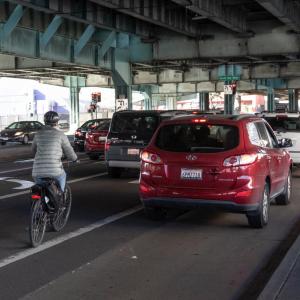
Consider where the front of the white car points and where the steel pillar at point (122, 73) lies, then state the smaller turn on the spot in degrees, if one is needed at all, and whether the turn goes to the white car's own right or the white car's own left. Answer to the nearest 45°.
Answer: approximately 45° to the white car's own left

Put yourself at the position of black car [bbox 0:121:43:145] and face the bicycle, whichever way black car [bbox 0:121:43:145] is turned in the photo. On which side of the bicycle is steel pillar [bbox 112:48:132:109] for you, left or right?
left

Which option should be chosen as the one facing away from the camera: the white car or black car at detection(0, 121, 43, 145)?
the white car

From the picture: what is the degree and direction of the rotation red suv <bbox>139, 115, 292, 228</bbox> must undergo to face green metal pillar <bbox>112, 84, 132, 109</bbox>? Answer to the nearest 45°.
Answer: approximately 45° to its left

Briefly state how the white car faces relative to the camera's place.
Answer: facing away from the viewer

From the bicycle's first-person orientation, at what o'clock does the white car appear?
The white car is roughly at 12 o'clock from the bicycle.

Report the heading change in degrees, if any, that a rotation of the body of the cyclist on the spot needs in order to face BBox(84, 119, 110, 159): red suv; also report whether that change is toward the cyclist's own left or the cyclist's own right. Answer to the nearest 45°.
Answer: approximately 45° to the cyclist's own left

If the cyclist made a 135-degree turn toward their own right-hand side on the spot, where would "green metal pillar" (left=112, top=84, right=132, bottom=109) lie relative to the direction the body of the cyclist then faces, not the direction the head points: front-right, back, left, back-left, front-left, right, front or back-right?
back

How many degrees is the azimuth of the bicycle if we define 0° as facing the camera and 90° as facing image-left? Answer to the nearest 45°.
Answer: approximately 225°

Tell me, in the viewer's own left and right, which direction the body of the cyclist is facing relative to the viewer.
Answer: facing away from the viewer and to the right of the viewer

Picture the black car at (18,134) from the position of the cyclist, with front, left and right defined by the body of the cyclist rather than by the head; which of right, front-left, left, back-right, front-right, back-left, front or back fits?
front-left
